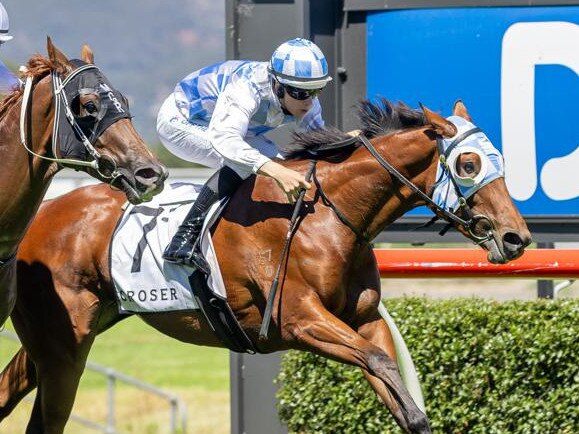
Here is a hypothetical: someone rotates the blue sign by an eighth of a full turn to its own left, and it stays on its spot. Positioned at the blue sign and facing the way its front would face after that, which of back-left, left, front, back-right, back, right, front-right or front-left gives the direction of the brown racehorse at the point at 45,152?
right

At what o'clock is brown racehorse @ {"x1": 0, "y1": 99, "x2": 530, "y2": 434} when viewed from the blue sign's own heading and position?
The brown racehorse is roughly at 1 o'clock from the blue sign.

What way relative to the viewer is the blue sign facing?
toward the camera

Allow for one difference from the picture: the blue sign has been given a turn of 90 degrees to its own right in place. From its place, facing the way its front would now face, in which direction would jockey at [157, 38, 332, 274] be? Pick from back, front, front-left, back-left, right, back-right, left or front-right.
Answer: front-left
